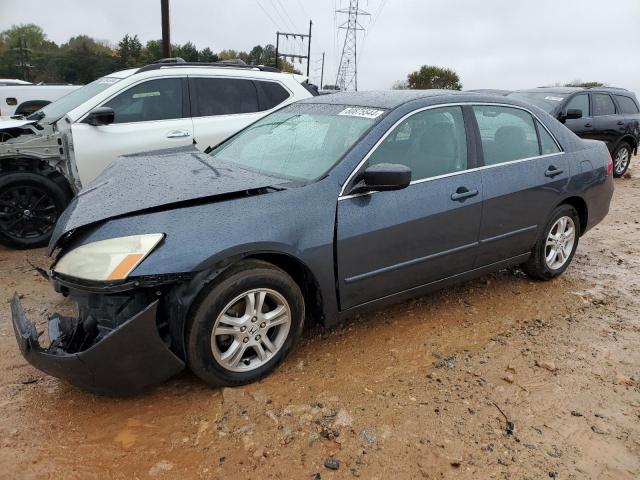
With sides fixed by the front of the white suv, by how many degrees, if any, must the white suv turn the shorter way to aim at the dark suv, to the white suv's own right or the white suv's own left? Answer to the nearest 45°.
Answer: approximately 180°

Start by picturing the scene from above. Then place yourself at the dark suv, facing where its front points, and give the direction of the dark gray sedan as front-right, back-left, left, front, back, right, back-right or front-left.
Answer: front-left

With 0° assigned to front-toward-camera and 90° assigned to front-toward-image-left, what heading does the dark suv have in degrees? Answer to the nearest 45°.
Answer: approximately 45°

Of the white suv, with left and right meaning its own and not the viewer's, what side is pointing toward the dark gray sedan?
left

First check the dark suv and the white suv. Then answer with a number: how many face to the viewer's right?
0

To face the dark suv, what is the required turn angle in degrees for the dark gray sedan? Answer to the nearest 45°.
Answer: approximately 180°

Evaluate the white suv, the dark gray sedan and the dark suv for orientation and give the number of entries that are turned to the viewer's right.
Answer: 0

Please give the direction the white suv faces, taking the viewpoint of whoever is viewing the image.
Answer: facing to the left of the viewer

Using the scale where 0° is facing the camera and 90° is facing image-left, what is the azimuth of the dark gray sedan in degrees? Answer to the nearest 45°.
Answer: approximately 45°

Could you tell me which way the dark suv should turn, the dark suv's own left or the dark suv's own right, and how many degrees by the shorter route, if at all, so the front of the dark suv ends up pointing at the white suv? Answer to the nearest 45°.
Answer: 0° — it already faces it
